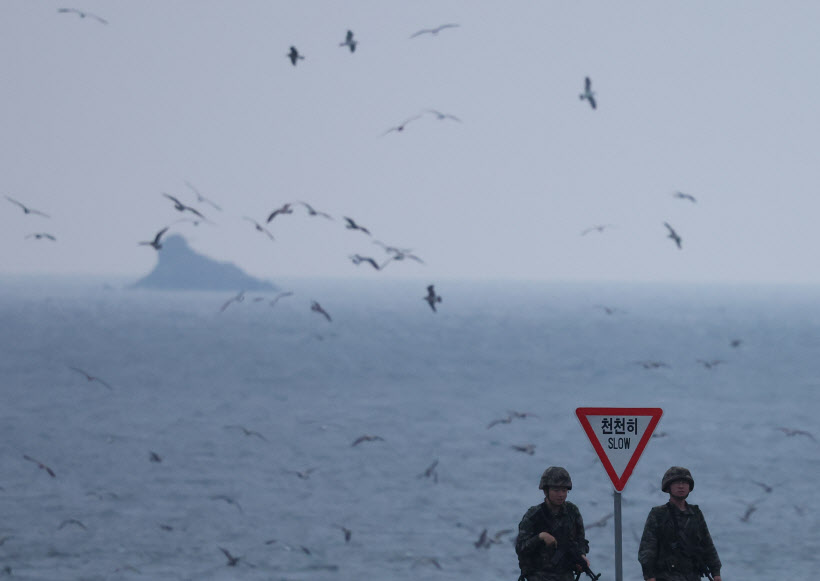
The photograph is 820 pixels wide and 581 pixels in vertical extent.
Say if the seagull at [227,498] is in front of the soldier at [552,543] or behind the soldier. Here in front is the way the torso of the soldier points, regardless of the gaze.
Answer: behind

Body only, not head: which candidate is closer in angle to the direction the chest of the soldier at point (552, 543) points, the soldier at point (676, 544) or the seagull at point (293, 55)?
the soldier

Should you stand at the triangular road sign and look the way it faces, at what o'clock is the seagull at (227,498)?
The seagull is roughly at 5 o'clock from the triangular road sign.

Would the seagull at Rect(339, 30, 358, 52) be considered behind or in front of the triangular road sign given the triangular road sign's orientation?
behind

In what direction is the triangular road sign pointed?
toward the camera

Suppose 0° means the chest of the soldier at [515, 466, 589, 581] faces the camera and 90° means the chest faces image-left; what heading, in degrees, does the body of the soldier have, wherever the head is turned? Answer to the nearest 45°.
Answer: approximately 315°

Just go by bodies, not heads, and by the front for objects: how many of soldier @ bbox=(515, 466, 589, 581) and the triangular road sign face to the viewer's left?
0

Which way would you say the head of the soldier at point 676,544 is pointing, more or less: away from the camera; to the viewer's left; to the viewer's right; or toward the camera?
toward the camera
